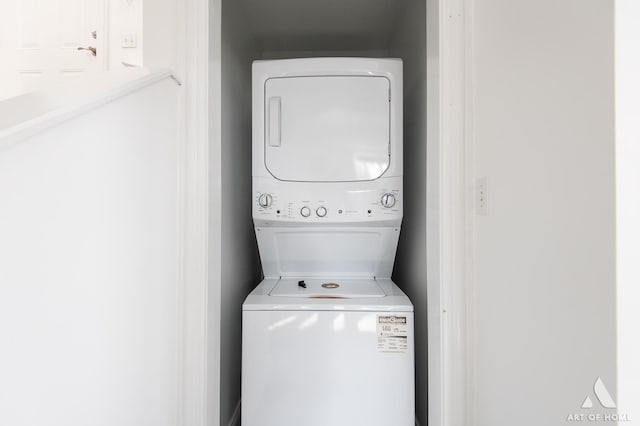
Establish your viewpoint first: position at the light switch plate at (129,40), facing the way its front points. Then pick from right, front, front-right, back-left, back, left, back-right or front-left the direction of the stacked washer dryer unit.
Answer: left

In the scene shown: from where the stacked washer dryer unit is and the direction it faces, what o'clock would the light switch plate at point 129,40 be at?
The light switch plate is roughly at 4 o'clock from the stacked washer dryer unit.

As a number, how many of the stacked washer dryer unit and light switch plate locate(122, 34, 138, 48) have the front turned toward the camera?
2

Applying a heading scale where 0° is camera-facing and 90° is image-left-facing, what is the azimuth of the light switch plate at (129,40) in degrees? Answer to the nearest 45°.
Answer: approximately 0°
